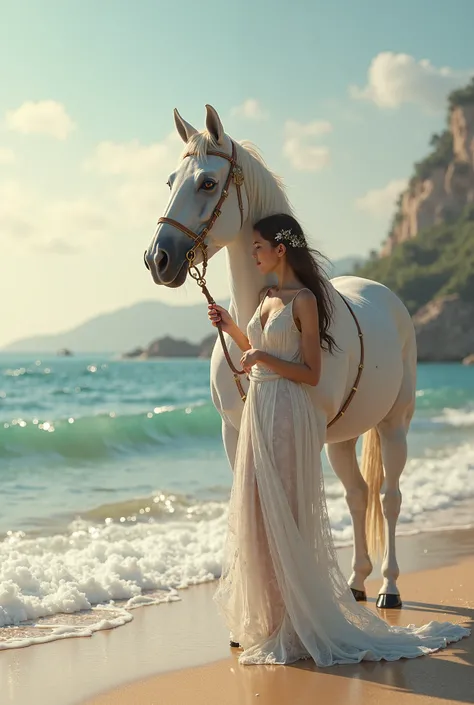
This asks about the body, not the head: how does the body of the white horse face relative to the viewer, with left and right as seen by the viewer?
facing the viewer and to the left of the viewer

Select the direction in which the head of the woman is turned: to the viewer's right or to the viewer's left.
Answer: to the viewer's left

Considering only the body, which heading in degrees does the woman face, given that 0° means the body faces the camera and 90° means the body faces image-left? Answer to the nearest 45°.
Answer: approximately 45°

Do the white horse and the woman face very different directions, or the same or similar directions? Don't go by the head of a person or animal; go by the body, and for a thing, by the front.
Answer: same or similar directions
